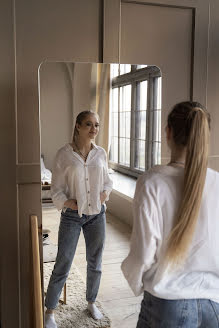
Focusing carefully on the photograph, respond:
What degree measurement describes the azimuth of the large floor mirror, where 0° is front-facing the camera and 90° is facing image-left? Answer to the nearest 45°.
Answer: approximately 0°

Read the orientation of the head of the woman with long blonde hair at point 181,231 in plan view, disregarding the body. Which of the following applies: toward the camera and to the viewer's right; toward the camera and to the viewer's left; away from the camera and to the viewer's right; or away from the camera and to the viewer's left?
away from the camera and to the viewer's left

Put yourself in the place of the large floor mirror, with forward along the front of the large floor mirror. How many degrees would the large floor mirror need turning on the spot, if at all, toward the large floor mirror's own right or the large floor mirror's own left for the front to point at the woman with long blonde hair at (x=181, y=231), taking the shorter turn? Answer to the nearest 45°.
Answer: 0° — it already faces them
